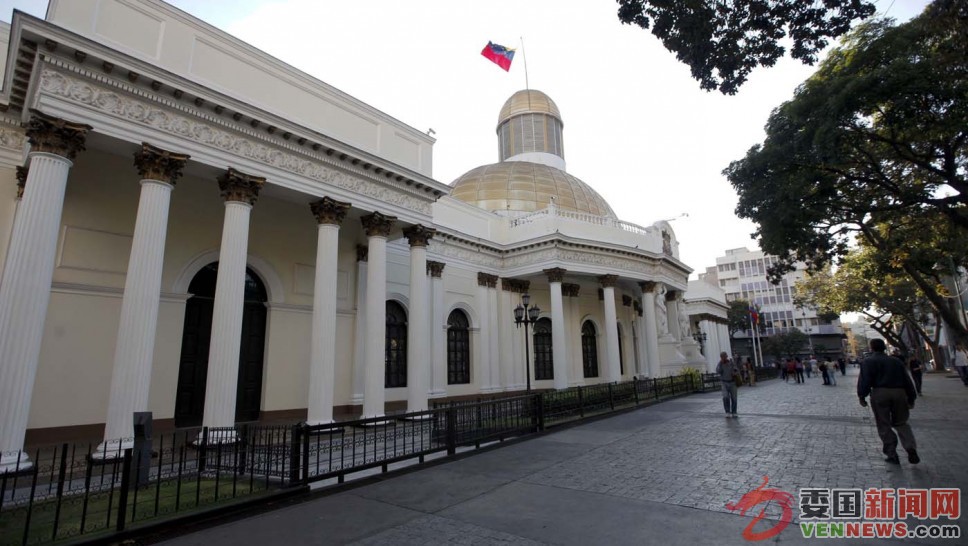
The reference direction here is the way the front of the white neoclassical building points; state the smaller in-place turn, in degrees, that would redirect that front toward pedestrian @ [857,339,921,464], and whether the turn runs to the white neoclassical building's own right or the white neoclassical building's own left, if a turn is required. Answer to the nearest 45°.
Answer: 0° — it already faces them

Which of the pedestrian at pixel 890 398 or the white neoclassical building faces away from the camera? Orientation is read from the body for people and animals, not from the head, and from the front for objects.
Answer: the pedestrian

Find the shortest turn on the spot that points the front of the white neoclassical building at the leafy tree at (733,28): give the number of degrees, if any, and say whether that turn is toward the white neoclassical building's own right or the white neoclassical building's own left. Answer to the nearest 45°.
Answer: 0° — it already faces it

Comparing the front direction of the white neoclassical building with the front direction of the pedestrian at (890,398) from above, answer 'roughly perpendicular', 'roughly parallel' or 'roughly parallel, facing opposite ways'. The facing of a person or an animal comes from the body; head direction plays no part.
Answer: roughly perpendicular

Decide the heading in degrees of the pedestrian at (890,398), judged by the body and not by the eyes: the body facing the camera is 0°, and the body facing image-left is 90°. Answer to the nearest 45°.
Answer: approximately 180°

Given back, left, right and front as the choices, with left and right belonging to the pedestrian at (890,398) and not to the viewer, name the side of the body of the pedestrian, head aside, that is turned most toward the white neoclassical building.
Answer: left

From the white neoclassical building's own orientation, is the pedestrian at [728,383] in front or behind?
in front

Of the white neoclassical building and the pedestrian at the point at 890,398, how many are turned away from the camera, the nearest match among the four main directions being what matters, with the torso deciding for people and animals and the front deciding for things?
1

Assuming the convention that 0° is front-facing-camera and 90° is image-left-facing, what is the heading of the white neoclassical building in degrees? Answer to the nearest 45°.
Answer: approximately 315°

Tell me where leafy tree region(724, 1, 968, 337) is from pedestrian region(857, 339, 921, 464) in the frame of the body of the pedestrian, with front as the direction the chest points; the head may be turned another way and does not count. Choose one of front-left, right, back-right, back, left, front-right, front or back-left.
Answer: front

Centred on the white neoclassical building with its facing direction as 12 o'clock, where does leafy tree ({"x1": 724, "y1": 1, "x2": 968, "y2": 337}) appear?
The leafy tree is roughly at 11 o'clock from the white neoclassical building.

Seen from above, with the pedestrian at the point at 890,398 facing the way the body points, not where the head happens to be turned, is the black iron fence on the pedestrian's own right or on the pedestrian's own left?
on the pedestrian's own left
